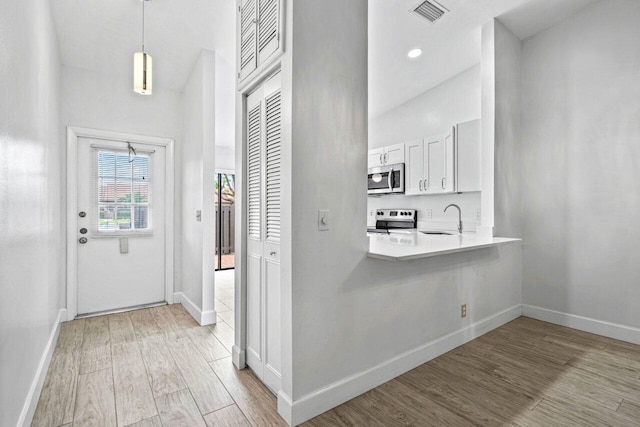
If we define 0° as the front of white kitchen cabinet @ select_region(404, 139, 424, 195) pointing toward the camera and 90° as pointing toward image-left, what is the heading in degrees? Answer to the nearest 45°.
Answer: approximately 45°

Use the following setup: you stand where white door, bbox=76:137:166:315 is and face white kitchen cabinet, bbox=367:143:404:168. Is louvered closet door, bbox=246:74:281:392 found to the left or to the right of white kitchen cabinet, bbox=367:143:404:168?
right

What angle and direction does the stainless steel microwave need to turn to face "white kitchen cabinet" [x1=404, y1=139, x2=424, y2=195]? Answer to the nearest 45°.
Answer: approximately 90° to its left

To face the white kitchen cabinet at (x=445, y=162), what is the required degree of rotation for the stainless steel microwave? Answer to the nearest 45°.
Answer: approximately 90° to its left

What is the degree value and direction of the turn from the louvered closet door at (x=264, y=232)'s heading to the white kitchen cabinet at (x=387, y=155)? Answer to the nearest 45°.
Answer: approximately 180°

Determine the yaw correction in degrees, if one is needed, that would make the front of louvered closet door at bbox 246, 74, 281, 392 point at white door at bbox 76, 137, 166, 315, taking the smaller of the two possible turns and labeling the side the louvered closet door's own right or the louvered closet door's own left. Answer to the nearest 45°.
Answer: approximately 90° to the louvered closet door's own right

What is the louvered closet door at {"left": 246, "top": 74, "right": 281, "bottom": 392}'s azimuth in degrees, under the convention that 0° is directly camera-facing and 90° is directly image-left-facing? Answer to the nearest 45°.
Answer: approximately 45°

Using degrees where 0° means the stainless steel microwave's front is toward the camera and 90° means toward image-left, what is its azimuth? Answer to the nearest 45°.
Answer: approximately 45°

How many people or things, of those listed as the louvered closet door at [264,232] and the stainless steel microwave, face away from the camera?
0

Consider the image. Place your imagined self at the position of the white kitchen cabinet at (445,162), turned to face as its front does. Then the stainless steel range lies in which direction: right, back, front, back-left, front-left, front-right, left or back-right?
right

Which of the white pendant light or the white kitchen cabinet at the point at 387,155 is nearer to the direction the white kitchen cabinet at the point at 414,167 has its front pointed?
the white pendant light

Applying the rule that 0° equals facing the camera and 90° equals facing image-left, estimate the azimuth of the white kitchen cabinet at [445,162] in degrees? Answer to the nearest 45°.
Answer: approximately 45°

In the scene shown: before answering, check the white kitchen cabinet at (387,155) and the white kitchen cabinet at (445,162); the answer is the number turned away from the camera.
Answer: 0

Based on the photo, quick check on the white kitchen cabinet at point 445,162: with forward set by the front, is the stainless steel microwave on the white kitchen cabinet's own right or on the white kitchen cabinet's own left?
on the white kitchen cabinet's own right
